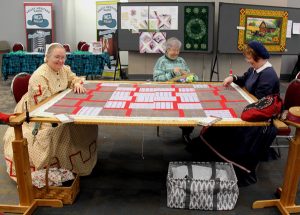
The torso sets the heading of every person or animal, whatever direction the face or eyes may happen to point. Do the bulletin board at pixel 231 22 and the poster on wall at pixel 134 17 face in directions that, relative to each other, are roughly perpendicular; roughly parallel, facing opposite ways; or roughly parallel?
roughly parallel

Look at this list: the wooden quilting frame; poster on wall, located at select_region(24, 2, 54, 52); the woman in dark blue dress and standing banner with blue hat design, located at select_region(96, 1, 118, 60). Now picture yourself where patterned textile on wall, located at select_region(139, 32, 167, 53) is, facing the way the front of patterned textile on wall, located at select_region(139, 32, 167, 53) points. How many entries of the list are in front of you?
2

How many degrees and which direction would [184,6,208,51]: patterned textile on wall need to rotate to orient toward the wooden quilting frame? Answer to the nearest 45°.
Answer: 0° — it already faces it

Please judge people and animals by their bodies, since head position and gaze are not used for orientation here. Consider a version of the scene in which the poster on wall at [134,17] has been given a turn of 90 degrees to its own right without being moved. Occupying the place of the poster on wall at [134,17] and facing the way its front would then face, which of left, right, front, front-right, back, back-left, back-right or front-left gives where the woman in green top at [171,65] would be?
left

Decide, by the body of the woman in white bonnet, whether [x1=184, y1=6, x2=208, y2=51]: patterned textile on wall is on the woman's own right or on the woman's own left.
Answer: on the woman's own left

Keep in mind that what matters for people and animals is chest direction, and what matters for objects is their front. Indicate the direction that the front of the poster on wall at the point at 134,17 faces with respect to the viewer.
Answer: facing the viewer

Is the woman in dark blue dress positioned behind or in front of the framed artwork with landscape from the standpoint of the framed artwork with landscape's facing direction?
in front

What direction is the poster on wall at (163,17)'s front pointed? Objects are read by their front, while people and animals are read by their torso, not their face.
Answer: toward the camera

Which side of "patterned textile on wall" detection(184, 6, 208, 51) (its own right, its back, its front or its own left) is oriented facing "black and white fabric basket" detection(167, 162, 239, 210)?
front

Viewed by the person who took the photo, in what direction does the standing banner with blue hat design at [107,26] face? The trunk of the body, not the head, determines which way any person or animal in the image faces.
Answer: facing the viewer

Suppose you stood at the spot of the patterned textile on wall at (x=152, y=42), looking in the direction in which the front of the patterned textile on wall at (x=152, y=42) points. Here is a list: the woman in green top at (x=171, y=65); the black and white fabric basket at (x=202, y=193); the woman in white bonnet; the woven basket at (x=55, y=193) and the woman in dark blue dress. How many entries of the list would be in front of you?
5

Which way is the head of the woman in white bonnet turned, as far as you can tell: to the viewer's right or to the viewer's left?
to the viewer's right

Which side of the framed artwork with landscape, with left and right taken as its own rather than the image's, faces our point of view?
front

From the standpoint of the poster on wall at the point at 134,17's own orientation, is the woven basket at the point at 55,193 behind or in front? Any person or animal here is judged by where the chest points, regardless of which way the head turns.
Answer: in front
